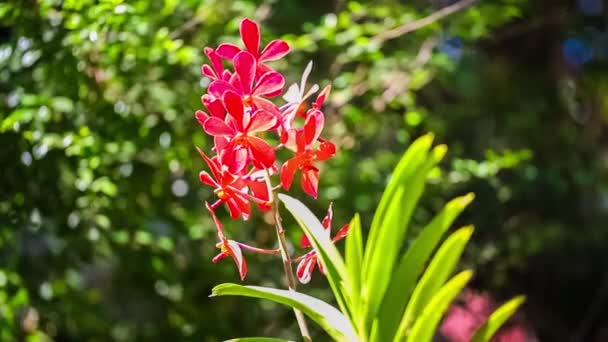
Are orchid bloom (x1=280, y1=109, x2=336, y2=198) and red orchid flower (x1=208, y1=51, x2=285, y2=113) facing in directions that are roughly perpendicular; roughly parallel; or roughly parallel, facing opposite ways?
roughly parallel

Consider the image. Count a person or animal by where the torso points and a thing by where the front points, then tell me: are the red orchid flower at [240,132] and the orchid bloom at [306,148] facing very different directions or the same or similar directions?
same or similar directions

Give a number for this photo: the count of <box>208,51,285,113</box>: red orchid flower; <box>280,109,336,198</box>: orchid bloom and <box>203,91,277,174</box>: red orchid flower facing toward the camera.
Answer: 3

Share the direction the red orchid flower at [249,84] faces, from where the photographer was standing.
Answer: facing the viewer

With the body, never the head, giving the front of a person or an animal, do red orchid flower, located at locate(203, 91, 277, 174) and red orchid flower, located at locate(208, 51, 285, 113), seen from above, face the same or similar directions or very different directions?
same or similar directions

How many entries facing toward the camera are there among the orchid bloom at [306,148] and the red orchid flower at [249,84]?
2

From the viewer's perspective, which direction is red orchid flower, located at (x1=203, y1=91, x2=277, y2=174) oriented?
toward the camera
